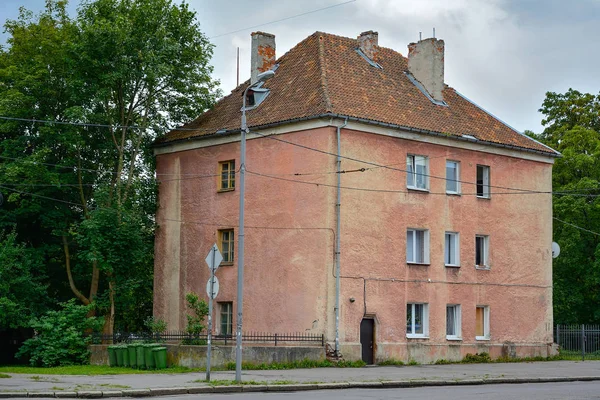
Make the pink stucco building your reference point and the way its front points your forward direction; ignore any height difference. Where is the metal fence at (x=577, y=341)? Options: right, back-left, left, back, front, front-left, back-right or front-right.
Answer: left

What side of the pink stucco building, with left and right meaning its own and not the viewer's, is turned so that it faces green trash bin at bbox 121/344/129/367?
right

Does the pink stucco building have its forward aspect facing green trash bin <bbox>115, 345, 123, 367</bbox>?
no

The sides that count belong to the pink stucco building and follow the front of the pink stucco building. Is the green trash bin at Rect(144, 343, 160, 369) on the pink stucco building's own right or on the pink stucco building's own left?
on the pink stucco building's own right

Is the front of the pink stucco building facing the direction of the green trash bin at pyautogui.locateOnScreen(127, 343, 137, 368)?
no

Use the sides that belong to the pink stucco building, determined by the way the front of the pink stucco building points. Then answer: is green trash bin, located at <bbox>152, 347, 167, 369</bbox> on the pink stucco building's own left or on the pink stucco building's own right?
on the pink stucco building's own right

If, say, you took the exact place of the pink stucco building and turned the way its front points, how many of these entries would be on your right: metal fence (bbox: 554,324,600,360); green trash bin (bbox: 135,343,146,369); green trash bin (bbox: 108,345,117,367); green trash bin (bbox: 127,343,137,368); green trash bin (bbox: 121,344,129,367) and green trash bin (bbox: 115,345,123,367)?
5

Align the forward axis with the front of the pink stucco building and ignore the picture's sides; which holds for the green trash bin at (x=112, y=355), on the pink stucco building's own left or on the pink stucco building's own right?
on the pink stucco building's own right

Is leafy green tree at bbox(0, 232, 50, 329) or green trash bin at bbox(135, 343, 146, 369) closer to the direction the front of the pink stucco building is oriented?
the green trash bin

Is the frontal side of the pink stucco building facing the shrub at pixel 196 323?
no
